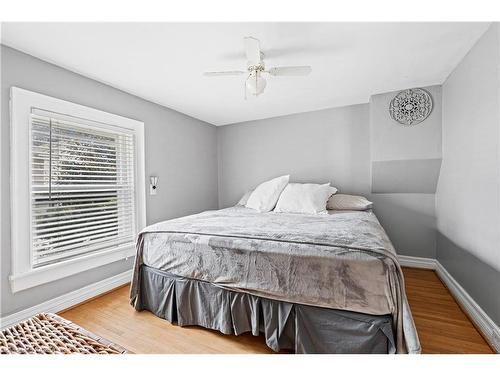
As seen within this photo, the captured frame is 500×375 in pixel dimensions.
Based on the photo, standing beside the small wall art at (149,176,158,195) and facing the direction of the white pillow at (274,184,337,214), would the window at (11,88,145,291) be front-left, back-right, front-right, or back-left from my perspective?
back-right

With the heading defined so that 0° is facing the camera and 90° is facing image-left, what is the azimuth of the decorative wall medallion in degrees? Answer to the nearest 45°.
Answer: approximately 0°

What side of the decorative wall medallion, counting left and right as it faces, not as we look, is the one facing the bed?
front

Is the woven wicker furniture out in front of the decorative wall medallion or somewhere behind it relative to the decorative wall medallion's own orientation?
in front

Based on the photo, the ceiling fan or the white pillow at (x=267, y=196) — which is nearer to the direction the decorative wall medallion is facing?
the ceiling fan

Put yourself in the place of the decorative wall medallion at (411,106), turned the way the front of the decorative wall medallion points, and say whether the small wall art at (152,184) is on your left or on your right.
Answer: on your right

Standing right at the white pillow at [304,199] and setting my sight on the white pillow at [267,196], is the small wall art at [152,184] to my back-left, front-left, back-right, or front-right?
front-left

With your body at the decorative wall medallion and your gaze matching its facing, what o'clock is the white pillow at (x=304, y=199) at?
The white pillow is roughly at 2 o'clock from the decorative wall medallion.

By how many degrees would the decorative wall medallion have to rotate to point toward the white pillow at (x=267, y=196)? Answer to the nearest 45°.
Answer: approximately 90° to its right

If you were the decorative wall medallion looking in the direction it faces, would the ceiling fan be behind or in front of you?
in front
